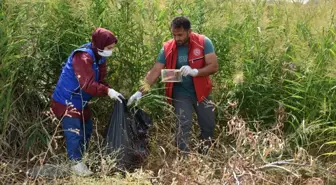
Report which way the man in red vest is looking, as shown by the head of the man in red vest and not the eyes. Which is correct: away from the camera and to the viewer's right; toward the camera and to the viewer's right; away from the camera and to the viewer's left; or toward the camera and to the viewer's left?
toward the camera and to the viewer's left

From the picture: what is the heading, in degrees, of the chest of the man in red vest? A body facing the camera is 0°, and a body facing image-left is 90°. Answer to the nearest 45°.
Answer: approximately 45°
